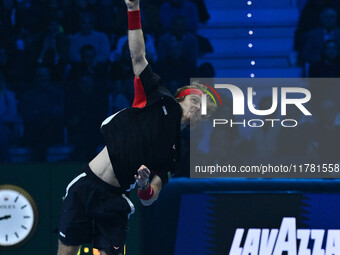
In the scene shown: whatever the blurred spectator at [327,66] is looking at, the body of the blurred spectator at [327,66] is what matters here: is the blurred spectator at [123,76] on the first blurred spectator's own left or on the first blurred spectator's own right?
on the first blurred spectator's own right

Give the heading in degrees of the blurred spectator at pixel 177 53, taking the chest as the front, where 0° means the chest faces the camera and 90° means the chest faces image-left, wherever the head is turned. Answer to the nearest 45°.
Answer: approximately 0°

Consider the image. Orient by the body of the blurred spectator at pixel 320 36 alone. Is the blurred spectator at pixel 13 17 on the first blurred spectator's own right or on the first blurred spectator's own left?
on the first blurred spectator's own right

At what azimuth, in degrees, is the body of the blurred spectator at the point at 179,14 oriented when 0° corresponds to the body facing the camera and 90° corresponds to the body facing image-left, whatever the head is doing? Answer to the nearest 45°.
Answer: approximately 0°

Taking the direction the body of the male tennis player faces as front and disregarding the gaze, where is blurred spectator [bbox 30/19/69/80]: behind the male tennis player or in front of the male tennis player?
behind
